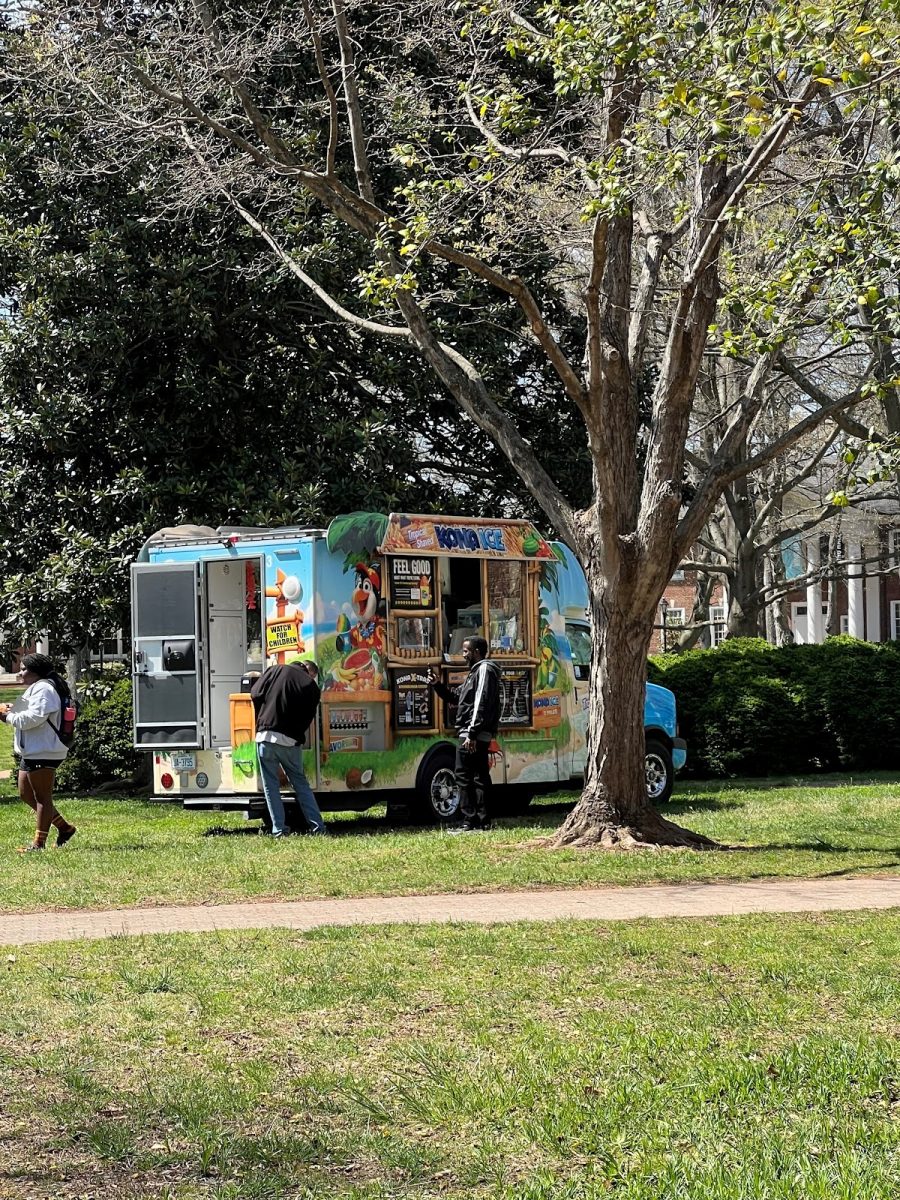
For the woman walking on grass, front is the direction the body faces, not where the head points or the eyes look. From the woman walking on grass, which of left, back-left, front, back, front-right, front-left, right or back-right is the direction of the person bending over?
back

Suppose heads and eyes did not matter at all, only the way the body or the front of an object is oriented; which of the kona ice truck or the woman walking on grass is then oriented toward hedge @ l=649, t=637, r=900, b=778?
the kona ice truck

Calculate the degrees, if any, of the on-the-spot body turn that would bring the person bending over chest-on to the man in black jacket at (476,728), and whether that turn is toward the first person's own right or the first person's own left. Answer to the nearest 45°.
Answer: approximately 90° to the first person's own right

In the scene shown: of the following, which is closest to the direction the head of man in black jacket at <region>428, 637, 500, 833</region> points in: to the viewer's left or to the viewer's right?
to the viewer's left

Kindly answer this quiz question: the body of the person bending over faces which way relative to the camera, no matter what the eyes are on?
away from the camera

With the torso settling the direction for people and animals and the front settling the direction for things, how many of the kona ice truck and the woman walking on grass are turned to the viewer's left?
1

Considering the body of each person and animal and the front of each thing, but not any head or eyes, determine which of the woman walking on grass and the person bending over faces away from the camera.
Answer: the person bending over

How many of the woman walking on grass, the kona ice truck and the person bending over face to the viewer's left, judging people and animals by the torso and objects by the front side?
1

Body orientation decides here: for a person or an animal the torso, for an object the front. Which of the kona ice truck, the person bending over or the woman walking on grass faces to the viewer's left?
the woman walking on grass

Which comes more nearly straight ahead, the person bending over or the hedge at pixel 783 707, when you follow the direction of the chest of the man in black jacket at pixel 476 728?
the person bending over

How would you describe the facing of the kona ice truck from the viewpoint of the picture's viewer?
facing away from the viewer and to the right of the viewer

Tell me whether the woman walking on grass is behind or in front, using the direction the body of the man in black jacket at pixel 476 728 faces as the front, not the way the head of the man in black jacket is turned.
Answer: in front

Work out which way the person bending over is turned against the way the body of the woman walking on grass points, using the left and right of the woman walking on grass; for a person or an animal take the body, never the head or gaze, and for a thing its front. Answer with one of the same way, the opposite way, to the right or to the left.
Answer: to the right

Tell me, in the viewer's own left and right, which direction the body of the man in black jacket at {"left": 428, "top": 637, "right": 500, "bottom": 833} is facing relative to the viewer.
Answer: facing to the left of the viewer

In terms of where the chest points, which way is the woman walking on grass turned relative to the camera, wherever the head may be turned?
to the viewer's left

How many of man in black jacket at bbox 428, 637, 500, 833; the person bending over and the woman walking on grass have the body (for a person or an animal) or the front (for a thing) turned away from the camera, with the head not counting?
1

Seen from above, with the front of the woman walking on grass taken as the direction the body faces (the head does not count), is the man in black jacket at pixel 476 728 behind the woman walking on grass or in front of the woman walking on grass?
behind

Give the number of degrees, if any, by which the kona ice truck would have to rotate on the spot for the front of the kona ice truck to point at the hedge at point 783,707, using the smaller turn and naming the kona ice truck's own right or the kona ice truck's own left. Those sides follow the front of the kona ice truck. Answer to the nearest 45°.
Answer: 0° — it already faces it
